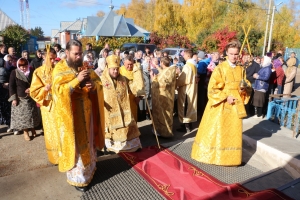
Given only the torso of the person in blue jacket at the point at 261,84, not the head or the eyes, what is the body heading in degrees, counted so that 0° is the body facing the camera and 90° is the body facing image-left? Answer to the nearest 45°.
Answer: approximately 90°

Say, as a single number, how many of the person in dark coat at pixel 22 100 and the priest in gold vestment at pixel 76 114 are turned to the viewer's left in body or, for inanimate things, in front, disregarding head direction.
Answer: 0

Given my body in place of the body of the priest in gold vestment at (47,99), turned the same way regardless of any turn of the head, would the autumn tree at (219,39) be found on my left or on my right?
on my left

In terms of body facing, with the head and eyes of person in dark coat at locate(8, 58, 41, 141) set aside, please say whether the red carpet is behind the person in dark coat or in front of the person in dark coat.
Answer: in front

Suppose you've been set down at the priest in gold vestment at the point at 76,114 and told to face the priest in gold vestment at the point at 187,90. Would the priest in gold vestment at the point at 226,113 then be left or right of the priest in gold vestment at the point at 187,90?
right

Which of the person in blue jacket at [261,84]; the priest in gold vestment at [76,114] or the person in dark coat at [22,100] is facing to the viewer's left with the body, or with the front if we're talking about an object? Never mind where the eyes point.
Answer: the person in blue jacket at [261,84]

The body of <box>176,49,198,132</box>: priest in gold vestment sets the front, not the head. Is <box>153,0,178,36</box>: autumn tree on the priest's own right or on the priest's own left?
on the priest's own right

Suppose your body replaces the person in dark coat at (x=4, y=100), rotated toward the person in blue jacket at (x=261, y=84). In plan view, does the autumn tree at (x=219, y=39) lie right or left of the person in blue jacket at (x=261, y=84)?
left
